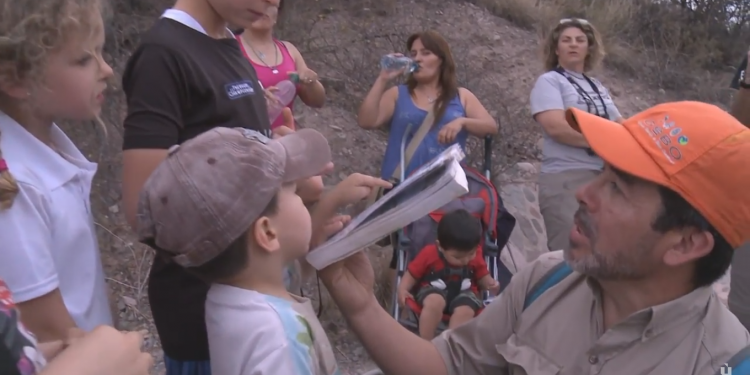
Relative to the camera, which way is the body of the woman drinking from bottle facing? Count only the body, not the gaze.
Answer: toward the camera

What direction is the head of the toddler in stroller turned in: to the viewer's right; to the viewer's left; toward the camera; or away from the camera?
toward the camera

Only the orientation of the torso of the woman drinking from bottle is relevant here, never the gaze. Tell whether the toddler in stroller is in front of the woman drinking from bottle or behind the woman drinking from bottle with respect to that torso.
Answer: in front

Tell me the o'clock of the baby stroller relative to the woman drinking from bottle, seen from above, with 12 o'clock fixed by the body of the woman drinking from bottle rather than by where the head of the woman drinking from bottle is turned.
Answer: The baby stroller is roughly at 11 o'clock from the woman drinking from bottle.

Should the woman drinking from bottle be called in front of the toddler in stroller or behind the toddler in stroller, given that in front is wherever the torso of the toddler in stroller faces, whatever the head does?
behind

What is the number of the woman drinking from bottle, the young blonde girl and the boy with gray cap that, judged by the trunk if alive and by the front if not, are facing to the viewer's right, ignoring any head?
2

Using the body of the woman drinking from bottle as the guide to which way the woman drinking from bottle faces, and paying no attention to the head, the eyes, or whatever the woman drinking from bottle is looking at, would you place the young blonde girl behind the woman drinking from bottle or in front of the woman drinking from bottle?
in front

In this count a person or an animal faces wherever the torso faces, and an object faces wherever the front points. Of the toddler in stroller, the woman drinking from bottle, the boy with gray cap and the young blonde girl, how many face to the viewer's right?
2

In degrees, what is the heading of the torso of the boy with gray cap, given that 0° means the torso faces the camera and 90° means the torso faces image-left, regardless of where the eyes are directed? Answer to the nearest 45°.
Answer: approximately 270°

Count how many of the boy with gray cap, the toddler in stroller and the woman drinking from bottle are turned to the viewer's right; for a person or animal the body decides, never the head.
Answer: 1

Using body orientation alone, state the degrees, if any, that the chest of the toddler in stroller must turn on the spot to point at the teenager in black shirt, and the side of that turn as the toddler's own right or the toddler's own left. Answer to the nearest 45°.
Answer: approximately 45° to the toddler's own right

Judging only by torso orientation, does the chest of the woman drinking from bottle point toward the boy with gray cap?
yes

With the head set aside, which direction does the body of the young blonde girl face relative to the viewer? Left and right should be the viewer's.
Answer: facing to the right of the viewer

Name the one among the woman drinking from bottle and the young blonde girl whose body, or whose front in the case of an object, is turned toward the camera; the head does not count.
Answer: the woman drinking from bottle

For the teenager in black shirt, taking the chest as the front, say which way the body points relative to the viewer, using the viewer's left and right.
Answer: facing the viewer and to the right of the viewer

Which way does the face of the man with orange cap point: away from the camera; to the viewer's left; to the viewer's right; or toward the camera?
to the viewer's left

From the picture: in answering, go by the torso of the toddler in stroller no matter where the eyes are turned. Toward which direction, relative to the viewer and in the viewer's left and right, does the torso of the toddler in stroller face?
facing the viewer
